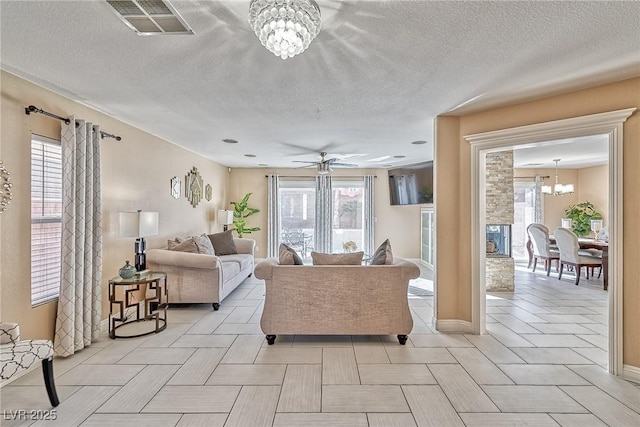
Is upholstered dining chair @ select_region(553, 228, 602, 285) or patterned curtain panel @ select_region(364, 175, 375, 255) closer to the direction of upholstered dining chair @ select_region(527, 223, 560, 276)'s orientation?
the upholstered dining chair

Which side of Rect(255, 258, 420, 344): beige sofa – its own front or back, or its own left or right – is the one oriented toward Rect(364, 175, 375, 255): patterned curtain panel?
front

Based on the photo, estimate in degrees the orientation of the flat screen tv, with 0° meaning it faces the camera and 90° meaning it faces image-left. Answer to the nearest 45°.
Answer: approximately 45°

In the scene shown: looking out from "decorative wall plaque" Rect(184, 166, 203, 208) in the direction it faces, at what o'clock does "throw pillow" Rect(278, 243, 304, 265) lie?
The throw pillow is roughly at 1 o'clock from the decorative wall plaque.

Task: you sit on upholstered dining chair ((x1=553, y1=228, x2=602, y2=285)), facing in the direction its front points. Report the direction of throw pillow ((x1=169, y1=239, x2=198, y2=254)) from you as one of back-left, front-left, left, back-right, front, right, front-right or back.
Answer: back

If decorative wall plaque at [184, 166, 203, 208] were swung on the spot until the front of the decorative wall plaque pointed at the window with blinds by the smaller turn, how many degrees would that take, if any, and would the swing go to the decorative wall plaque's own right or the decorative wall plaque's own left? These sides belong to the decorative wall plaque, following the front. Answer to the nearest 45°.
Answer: approximately 90° to the decorative wall plaque's own right

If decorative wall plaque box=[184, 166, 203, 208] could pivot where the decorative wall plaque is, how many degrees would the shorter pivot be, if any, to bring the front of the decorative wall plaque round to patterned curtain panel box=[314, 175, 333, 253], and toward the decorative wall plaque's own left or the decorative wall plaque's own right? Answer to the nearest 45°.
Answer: approximately 45° to the decorative wall plaque's own left

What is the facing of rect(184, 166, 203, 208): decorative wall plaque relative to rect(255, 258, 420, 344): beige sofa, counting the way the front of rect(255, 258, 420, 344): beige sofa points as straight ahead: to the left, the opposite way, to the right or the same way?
to the right

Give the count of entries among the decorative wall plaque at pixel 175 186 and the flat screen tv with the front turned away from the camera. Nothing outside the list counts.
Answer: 0

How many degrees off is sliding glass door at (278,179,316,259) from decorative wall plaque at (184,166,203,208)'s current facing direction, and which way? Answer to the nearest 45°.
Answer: approximately 90° to its left

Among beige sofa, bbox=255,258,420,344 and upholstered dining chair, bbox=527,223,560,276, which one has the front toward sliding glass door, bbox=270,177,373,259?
the beige sofa

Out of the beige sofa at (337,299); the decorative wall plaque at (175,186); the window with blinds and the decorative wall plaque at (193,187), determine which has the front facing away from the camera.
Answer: the beige sofa

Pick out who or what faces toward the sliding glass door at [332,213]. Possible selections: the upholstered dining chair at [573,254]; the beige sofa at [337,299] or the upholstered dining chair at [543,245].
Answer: the beige sofa

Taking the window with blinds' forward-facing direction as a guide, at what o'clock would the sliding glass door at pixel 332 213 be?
The sliding glass door is roughly at 10 o'clock from the window with blinds.

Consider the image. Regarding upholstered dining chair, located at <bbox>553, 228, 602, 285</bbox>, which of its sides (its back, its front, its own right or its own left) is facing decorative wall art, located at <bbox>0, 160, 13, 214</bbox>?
back

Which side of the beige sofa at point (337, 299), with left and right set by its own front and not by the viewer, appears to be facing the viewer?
back

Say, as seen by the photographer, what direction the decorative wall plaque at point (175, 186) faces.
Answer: facing the viewer and to the right of the viewer

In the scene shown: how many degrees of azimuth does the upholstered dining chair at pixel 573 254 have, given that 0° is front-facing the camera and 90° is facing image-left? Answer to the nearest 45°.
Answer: approximately 225°

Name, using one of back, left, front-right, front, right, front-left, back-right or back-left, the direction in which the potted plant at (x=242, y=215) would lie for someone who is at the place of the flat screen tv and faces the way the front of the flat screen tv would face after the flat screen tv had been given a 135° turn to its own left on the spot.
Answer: back

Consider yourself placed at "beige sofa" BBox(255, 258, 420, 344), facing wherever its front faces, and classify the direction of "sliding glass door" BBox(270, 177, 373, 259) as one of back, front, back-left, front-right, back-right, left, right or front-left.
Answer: front

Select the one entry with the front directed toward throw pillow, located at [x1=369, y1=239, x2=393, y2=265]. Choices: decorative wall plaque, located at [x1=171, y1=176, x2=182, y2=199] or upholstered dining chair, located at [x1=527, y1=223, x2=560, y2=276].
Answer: the decorative wall plaque

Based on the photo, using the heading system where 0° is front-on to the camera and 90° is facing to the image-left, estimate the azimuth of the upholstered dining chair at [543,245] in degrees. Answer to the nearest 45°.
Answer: approximately 225°
